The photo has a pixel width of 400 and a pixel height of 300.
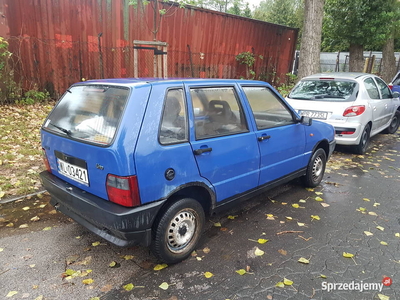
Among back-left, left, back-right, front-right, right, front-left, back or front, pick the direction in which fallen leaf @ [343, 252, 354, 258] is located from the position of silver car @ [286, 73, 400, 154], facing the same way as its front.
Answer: back-right

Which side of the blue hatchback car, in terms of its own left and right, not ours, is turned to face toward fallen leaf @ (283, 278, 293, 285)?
right

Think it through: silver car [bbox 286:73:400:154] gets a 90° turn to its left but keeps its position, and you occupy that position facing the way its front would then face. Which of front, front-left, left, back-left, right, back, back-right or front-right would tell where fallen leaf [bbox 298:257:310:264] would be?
back-left

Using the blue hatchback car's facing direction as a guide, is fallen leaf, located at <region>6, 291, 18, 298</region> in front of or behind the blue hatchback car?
behind

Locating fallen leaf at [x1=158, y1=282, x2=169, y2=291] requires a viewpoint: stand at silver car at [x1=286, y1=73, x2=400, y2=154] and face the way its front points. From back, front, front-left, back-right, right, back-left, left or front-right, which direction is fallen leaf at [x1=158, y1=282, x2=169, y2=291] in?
back-right

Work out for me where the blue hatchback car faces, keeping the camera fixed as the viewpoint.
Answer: facing away from the viewer and to the right of the viewer

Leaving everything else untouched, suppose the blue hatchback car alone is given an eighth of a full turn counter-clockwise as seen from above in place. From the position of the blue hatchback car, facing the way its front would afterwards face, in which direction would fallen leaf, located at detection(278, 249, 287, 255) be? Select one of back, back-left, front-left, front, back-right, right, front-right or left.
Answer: right

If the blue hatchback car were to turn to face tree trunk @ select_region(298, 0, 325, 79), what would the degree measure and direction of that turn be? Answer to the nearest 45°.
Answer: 0° — it already faces it

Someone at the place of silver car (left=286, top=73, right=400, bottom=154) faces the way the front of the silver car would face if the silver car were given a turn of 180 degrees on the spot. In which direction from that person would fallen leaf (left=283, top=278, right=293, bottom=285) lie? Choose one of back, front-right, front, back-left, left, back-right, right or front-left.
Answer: front-left

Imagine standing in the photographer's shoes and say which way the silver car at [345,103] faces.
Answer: facing away from the viewer and to the right of the viewer

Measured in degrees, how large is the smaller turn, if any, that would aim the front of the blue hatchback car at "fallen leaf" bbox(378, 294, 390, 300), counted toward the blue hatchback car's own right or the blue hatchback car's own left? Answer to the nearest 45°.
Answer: approximately 45° to the blue hatchback car's own right

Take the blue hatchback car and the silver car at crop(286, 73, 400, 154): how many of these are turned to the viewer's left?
0

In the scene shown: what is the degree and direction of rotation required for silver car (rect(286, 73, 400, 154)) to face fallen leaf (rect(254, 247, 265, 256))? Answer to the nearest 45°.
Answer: approximately 135° to its right

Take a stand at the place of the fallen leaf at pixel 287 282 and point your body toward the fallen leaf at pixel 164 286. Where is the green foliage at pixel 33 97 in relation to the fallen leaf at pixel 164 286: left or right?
right

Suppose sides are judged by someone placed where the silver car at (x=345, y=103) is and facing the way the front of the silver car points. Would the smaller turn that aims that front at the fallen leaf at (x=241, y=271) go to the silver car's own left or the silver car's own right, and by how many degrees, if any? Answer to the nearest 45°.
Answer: approximately 135° to the silver car's own right

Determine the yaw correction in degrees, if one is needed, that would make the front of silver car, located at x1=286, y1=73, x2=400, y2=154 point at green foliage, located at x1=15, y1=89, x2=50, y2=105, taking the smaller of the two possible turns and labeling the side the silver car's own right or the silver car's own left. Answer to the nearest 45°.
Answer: approximately 135° to the silver car's own left

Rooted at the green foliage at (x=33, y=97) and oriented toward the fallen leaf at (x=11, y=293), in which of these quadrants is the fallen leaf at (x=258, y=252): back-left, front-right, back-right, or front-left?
front-left
